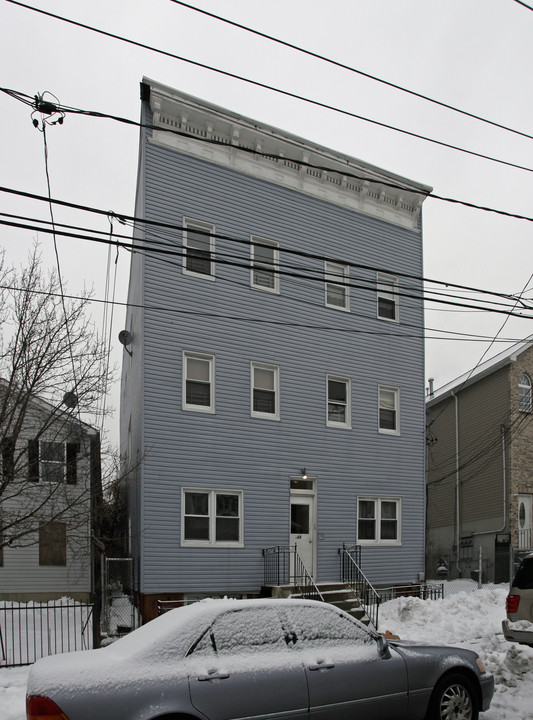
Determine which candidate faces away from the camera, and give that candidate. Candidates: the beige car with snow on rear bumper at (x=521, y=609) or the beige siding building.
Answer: the beige car with snow on rear bumper

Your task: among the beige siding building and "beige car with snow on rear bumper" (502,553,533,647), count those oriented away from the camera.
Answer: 1

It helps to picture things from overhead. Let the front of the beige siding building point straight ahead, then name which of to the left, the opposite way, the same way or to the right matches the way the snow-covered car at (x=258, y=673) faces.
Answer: to the left

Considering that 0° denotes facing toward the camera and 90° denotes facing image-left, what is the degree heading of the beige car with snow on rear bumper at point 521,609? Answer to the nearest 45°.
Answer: approximately 180°

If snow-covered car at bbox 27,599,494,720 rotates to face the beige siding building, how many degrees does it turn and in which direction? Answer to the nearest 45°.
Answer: approximately 45° to its left

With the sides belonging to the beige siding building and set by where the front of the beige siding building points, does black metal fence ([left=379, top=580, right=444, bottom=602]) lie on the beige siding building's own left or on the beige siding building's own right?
on the beige siding building's own right

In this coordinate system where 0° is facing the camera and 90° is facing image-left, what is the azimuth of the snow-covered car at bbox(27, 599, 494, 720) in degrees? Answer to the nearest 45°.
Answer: approximately 225°
